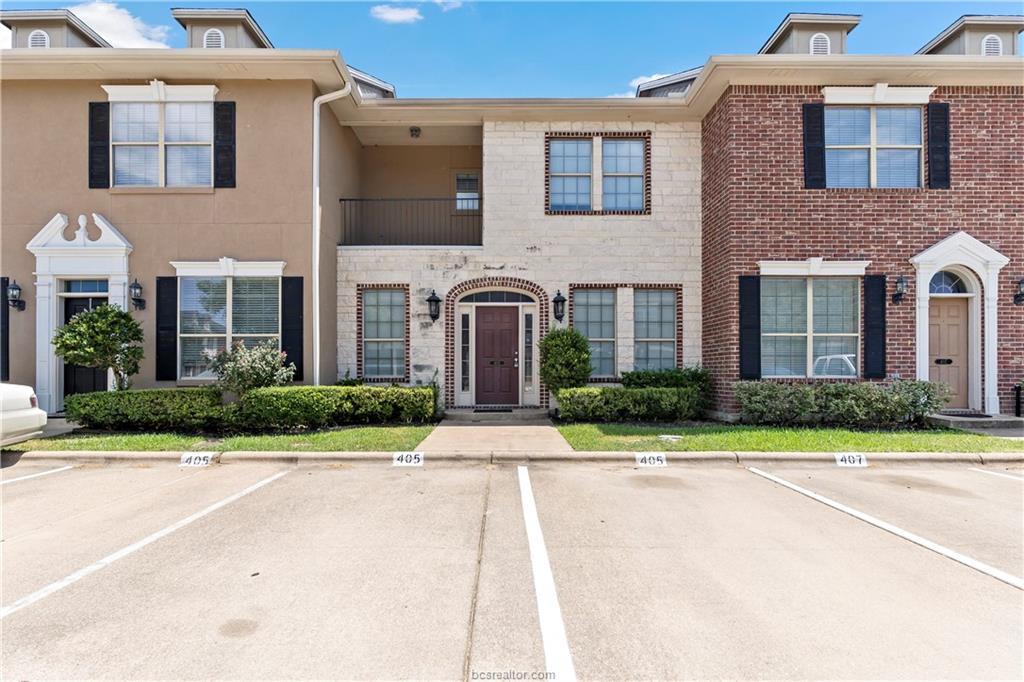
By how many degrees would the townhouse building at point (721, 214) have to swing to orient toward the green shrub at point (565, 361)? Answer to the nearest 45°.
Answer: approximately 90° to its right

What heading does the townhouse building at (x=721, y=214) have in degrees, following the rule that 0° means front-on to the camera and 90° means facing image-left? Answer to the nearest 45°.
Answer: approximately 0°

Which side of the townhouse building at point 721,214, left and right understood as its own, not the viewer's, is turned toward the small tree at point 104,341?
right
